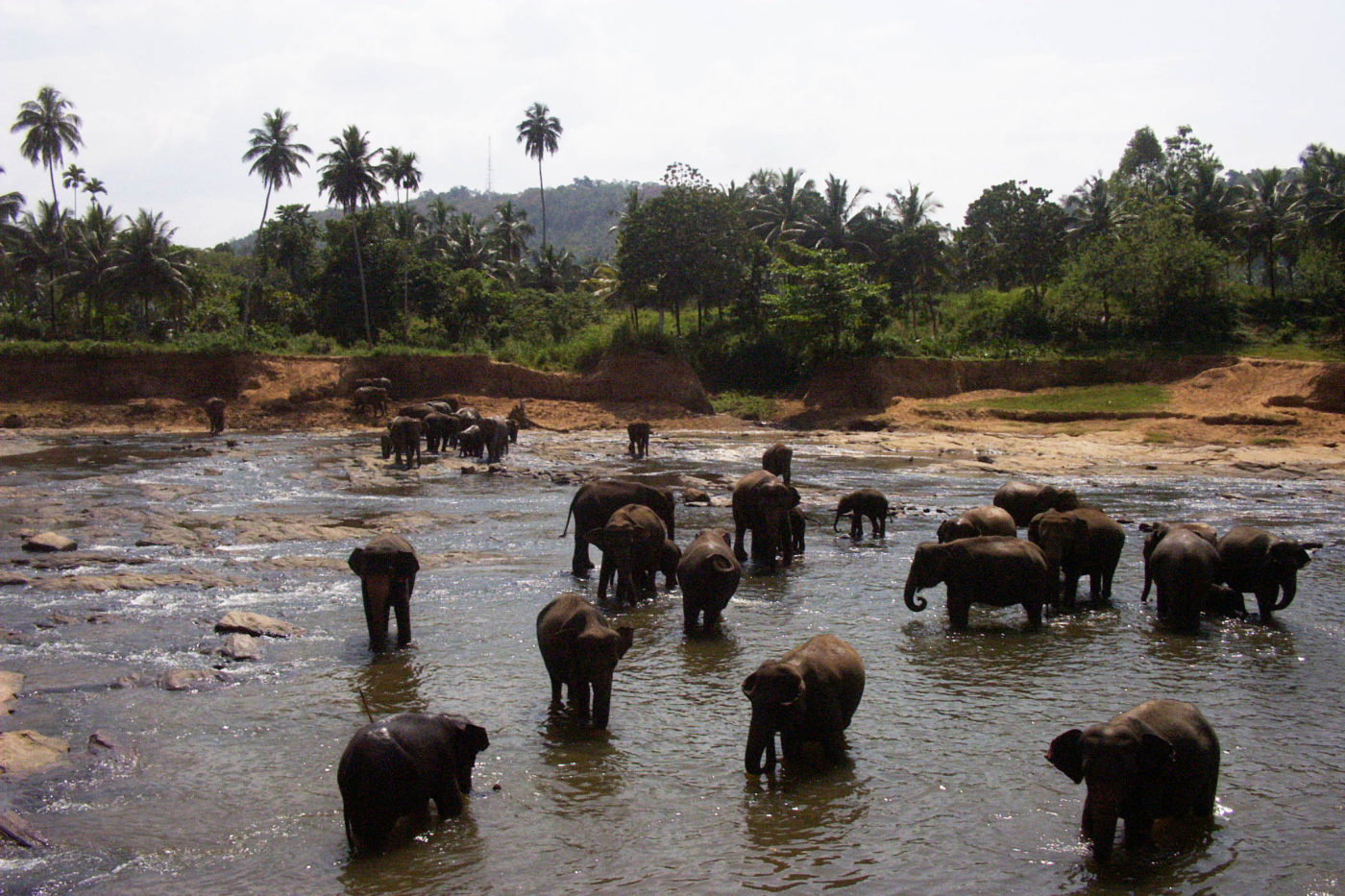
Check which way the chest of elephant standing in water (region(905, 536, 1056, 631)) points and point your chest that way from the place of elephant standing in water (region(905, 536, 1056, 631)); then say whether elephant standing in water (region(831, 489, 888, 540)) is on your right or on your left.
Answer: on your right

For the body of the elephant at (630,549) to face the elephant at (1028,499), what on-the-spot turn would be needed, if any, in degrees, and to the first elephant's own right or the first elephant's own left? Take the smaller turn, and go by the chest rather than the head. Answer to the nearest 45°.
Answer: approximately 180°

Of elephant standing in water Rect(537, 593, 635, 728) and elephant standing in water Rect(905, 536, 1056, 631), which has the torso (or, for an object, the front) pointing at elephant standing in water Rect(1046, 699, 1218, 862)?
elephant standing in water Rect(537, 593, 635, 728)

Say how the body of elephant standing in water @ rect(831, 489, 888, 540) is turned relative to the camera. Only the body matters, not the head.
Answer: to the viewer's left

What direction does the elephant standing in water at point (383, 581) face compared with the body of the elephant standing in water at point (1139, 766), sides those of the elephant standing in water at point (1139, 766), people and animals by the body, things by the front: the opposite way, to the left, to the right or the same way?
to the left

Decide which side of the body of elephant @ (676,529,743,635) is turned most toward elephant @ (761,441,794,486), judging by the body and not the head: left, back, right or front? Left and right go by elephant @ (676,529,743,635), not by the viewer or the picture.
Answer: front

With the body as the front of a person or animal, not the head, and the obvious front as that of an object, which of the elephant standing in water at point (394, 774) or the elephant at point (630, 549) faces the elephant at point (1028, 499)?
the elephant standing in water

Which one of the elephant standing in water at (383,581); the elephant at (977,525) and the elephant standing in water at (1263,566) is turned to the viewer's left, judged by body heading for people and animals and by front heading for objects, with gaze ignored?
the elephant

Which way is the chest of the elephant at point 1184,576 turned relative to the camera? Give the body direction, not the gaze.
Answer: away from the camera

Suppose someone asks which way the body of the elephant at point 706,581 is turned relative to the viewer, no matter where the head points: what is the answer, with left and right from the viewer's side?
facing away from the viewer

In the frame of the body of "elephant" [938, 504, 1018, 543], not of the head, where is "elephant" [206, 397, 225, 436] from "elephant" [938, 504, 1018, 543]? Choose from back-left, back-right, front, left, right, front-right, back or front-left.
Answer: front-right

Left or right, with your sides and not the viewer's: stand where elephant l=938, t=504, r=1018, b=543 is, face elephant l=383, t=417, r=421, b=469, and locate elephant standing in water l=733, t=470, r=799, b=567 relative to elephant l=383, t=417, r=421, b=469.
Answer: left

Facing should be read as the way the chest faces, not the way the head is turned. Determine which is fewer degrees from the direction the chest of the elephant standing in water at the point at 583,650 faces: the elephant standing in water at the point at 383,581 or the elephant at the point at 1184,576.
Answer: the elephant

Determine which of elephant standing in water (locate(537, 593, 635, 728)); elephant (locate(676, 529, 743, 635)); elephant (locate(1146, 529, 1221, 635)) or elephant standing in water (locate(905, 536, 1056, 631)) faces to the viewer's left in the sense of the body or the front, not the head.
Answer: elephant standing in water (locate(905, 536, 1056, 631))

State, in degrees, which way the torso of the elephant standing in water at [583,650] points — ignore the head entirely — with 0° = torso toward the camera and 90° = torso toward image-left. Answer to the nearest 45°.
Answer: approximately 315°

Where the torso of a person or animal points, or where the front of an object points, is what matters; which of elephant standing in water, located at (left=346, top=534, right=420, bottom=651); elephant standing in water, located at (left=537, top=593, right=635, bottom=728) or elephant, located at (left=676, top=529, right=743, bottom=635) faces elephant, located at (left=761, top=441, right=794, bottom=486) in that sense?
elephant, located at (left=676, top=529, right=743, bottom=635)

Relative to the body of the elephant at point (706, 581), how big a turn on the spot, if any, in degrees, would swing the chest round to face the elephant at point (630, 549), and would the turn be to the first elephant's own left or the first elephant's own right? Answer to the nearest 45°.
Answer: approximately 45° to the first elephant's own left
